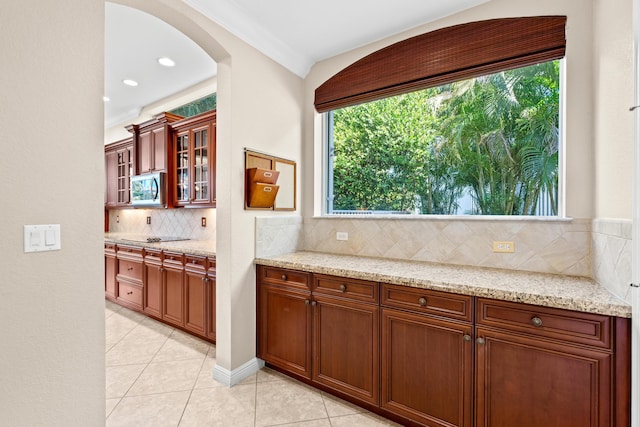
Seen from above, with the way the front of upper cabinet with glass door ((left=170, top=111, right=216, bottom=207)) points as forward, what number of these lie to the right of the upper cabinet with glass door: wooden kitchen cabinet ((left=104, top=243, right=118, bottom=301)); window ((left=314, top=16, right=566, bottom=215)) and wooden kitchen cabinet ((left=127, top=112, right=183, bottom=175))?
2

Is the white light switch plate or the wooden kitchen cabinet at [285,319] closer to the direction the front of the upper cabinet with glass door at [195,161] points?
the white light switch plate

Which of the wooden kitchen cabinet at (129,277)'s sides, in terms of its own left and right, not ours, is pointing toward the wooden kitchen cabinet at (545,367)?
left

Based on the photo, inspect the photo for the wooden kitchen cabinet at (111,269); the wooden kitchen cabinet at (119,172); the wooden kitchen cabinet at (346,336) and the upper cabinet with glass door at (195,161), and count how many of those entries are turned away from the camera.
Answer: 0

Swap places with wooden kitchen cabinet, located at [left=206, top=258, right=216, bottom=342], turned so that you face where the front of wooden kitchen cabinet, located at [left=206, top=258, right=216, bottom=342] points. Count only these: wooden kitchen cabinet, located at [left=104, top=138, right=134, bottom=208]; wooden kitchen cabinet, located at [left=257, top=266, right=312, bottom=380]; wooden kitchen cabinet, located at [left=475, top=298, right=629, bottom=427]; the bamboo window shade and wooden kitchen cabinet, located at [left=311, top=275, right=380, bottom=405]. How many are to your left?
4

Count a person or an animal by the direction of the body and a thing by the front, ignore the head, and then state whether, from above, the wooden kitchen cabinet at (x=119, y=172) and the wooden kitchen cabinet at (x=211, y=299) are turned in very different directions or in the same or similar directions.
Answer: same or similar directions

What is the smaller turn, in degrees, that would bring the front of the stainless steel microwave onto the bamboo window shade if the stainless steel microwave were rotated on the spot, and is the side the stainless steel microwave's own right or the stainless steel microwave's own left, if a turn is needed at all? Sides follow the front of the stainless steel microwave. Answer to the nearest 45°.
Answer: approximately 90° to the stainless steel microwave's own left

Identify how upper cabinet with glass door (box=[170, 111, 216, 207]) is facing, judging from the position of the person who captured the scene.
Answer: facing the viewer and to the left of the viewer

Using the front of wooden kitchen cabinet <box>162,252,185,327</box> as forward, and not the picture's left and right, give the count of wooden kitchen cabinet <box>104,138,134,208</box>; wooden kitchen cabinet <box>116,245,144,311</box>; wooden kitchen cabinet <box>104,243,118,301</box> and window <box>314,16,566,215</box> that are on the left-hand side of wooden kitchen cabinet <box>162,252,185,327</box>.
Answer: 1

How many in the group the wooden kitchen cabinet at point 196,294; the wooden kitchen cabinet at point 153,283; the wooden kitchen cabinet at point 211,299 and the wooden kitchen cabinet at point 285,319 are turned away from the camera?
0

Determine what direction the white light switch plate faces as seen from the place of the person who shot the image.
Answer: facing the viewer

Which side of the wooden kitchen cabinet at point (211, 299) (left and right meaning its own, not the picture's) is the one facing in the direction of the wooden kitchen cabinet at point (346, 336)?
left

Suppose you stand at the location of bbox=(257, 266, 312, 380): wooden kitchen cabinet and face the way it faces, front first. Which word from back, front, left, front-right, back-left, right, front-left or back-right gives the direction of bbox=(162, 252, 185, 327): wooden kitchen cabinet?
right

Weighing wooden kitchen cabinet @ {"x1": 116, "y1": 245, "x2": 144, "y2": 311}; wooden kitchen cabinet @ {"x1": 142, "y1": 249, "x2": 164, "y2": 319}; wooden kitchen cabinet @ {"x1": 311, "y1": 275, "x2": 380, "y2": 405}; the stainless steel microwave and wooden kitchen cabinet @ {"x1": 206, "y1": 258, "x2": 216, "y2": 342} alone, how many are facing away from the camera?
0
